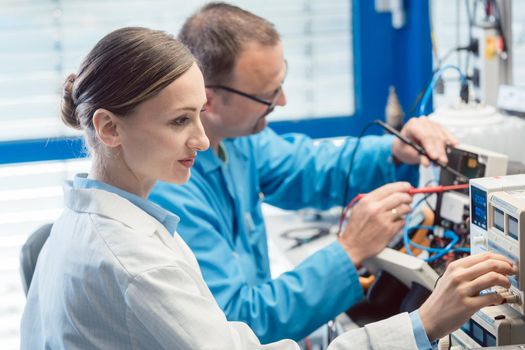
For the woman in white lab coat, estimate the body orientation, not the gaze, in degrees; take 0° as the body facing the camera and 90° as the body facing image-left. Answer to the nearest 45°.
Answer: approximately 270°

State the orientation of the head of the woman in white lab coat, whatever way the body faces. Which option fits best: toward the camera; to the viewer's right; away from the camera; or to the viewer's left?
to the viewer's right

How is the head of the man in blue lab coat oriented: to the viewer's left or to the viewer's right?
to the viewer's right
